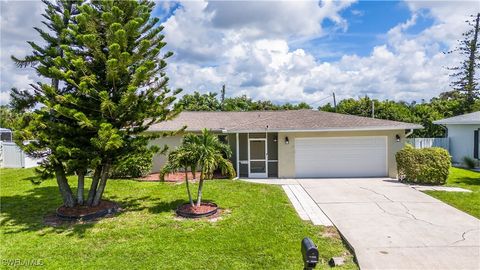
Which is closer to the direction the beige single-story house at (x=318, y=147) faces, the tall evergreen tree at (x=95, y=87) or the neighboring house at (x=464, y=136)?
the tall evergreen tree

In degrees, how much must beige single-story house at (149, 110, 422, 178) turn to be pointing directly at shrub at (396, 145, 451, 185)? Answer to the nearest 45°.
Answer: approximately 90° to its left

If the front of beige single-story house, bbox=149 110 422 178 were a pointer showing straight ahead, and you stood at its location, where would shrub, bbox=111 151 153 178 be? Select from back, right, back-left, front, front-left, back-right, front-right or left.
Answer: right

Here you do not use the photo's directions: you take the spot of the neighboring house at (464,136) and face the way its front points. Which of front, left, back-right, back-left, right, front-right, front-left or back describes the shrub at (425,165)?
front

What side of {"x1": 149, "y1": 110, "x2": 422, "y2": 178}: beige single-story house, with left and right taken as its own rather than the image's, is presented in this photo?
front

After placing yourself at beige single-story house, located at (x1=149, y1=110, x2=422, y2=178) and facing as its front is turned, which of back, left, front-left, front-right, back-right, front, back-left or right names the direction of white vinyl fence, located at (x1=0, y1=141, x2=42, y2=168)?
right

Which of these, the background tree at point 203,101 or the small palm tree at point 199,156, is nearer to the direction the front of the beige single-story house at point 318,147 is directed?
the small palm tree

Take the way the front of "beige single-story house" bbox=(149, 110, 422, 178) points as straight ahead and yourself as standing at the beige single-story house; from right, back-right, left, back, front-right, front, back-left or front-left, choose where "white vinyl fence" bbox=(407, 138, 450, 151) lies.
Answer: back-left

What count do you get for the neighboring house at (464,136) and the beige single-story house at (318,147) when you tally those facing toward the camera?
2

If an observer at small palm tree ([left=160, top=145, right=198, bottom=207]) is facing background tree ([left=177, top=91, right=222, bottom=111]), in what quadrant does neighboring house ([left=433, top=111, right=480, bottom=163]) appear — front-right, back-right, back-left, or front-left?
front-right

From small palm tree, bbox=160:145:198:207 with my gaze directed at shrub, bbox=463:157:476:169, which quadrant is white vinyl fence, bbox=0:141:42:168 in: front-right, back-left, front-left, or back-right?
back-left

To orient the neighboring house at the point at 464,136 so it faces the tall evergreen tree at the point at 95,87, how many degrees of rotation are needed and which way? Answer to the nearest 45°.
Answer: approximately 45° to its right

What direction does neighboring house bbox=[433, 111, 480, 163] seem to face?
toward the camera

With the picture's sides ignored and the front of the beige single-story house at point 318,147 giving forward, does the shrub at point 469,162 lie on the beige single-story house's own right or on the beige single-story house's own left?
on the beige single-story house's own left

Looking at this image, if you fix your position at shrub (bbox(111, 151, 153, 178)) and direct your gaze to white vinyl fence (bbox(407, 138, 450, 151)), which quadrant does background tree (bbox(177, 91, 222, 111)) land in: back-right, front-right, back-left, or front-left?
front-left

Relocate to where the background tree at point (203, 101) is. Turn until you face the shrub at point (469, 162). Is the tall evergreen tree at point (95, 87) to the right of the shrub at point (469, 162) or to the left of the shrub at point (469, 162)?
right
